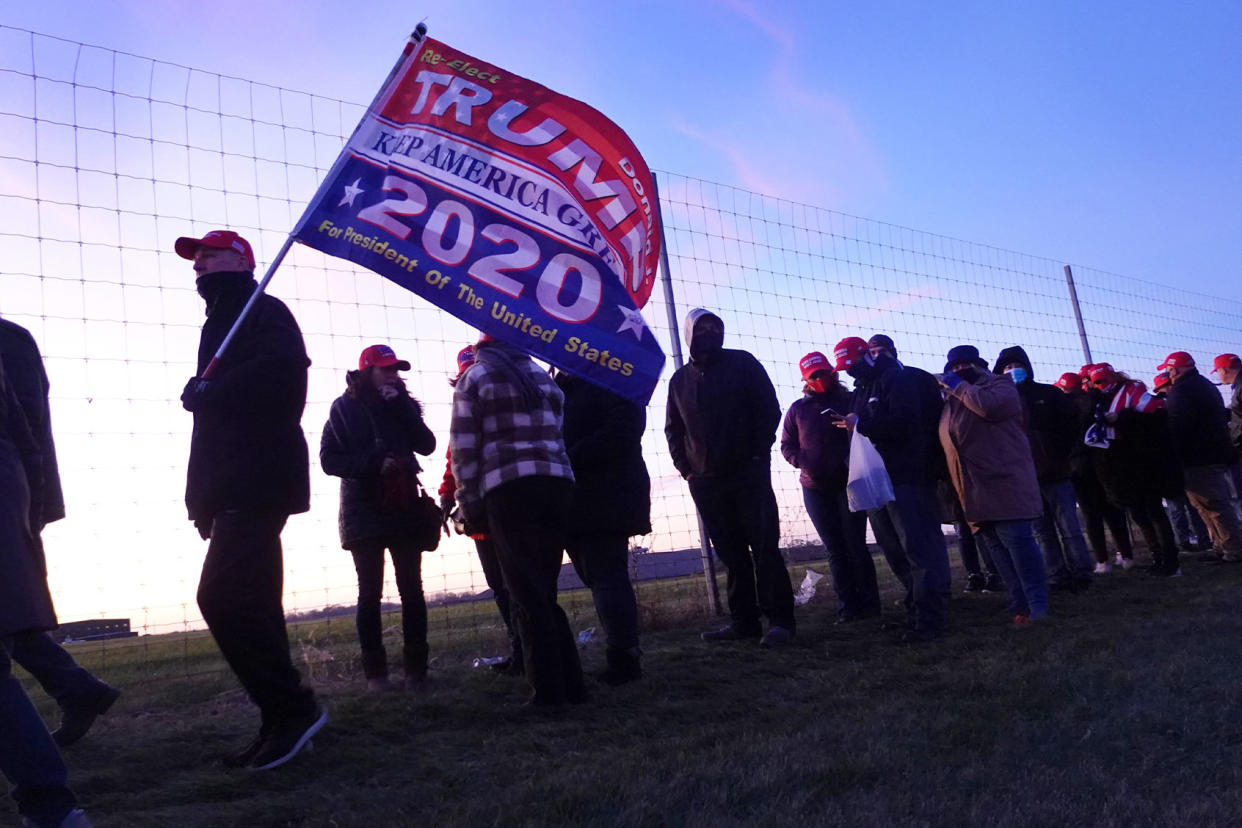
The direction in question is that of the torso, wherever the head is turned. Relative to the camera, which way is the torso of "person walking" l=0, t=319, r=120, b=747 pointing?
to the viewer's left

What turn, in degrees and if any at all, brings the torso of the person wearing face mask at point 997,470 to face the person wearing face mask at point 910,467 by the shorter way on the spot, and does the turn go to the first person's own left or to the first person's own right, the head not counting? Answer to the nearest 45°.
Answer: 0° — they already face them

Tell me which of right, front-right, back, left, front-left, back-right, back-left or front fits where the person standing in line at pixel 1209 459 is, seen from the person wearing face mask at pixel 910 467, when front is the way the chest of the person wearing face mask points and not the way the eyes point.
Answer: back-right

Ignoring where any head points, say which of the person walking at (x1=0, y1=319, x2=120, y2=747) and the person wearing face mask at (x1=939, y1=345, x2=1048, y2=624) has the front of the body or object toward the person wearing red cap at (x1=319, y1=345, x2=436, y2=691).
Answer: the person wearing face mask at (x1=939, y1=345, x2=1048, y2=624)

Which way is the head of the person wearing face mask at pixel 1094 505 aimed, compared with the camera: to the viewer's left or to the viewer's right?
to the viewer's left

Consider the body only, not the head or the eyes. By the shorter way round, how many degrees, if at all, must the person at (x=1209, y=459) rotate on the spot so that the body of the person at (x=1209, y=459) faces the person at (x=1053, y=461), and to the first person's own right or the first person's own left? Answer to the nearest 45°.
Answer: approximately 45° to the first person's own left

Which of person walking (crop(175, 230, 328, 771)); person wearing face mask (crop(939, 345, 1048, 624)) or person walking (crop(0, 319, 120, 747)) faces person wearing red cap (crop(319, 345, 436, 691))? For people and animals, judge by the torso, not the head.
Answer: person wearing face mask (crop(939, 345, 1048, 624))

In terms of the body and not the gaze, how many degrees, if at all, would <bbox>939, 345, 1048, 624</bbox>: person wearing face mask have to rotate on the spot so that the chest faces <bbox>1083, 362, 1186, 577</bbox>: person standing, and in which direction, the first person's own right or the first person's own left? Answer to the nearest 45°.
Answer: approximately 135° to the first person's own right

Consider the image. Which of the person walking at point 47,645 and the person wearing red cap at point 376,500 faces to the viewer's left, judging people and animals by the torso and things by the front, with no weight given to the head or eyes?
the person walking

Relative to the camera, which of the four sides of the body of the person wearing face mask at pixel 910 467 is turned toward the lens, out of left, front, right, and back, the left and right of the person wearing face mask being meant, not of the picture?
left

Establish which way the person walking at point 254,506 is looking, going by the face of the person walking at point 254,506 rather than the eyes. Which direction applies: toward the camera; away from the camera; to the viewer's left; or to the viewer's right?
to the viewer's left

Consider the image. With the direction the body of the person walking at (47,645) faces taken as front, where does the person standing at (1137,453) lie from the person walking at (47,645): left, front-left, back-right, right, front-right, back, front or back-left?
back
